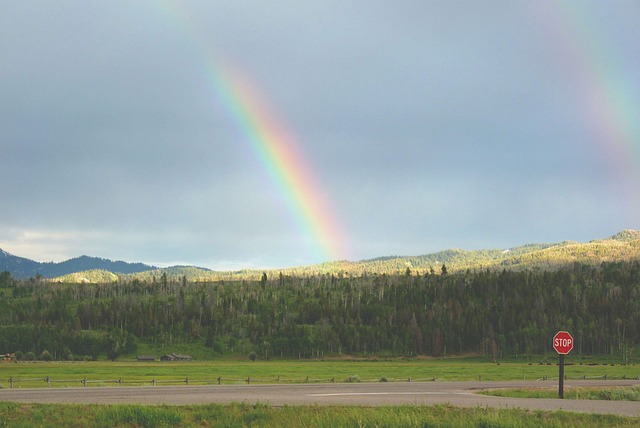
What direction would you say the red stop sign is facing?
toward the camera
